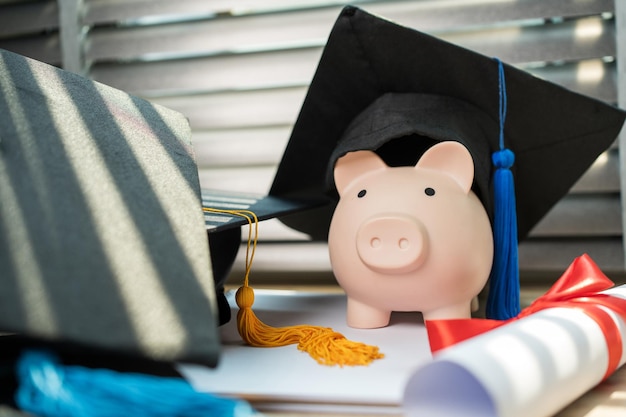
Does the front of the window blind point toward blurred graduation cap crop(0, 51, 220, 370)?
yes

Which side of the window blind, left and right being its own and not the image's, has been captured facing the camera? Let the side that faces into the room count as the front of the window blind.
front

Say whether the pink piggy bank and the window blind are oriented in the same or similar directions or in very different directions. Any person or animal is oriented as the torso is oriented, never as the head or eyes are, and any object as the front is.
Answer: same or similar directions

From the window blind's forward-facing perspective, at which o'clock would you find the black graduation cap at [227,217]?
The black graduation cap is roughly at 12 o'clock from the window blind.

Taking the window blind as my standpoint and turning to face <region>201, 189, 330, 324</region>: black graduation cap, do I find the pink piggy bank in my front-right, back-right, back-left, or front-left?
front-left

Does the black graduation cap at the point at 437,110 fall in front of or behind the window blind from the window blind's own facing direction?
in front

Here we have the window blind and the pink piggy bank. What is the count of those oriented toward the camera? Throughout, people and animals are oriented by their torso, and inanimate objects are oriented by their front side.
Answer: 2

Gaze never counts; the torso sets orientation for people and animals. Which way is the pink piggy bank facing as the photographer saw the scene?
facing the viewer

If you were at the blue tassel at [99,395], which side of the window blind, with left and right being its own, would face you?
front

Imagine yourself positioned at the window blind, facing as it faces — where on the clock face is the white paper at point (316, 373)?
The white paper is roughly at 12 o'clock from the window blind.

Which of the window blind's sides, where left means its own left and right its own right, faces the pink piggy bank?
front
